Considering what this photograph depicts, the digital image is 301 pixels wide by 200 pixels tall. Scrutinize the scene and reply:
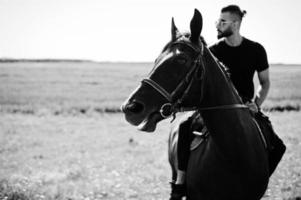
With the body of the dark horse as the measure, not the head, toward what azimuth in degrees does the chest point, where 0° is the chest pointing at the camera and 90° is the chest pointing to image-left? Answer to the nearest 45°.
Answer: approximately 45°

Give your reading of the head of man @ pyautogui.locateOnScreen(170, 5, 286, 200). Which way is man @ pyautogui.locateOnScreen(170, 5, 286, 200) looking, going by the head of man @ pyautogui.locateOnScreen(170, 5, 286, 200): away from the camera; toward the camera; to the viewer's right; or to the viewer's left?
to the viewer's left

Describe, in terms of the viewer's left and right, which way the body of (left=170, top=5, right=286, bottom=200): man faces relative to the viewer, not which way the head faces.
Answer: facing the viewer and to the left of the viewer
